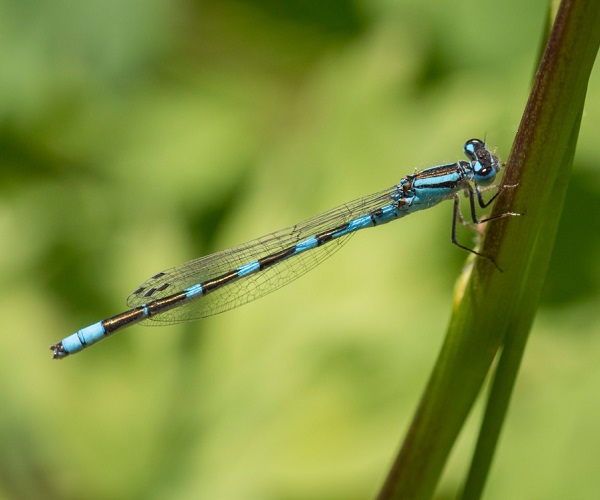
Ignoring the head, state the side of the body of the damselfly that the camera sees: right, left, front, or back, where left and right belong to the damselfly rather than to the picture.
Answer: right
